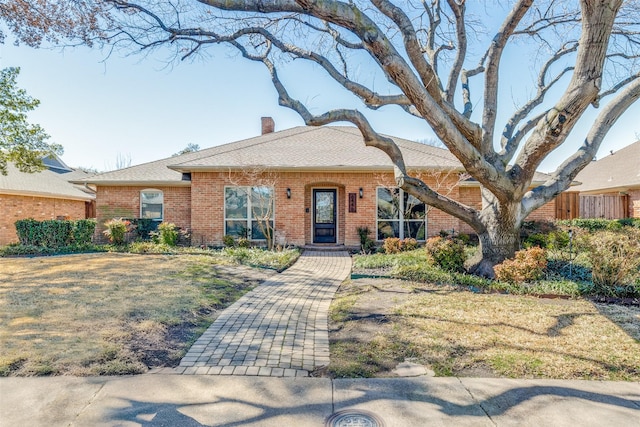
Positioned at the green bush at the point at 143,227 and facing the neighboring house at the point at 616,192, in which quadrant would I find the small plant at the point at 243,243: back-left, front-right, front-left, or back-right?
front-right

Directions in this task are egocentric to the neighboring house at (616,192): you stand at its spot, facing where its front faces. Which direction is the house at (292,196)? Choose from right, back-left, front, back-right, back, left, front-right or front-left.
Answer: front-right

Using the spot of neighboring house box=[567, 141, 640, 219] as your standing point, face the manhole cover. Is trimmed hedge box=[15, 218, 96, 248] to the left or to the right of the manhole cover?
right

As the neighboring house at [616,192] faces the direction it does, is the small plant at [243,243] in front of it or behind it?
in front

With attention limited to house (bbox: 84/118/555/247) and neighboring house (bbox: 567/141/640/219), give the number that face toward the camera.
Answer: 2

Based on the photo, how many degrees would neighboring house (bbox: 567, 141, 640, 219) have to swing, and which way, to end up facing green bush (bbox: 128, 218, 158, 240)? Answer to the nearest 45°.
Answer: approximately 45° to its right

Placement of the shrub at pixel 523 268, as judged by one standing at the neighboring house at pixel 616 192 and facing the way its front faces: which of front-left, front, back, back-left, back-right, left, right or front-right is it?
front

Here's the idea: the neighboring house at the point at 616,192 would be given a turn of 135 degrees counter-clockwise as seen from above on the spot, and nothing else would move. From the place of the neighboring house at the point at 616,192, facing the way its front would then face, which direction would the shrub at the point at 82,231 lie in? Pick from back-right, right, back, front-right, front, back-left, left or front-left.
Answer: back

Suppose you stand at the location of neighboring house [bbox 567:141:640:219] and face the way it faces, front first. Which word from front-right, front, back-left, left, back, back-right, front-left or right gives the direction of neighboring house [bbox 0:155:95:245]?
front-right

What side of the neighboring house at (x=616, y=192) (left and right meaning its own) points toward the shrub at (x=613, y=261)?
front

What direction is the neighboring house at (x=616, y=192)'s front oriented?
toward the camera

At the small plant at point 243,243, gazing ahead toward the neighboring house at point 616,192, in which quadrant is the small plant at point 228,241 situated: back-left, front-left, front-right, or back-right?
back-left

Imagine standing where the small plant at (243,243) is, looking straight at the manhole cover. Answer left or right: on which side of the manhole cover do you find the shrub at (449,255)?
left

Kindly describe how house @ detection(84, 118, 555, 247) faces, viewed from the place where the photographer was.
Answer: facing the viewer

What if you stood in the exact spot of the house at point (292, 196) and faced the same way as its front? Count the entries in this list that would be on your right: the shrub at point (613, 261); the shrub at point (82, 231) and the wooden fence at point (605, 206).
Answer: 1
